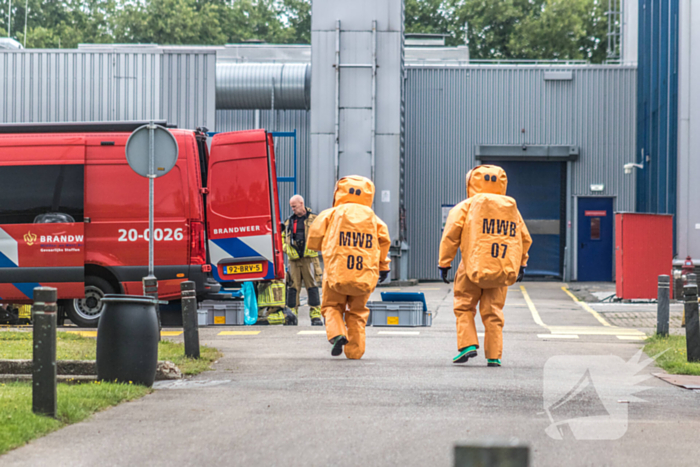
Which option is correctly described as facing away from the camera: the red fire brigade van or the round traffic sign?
the round traffic sign

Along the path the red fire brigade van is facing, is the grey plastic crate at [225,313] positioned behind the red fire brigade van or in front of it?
behind

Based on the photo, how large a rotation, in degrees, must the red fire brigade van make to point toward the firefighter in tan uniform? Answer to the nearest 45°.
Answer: approximately 180°

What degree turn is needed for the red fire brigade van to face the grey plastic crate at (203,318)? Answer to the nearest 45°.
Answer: approximately 180°

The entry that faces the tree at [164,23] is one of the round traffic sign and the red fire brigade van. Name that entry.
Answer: the round traffic sign

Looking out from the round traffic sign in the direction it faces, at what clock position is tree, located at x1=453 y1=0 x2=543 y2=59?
The tree is roughly at 1 o'clock from the round traffic sign.

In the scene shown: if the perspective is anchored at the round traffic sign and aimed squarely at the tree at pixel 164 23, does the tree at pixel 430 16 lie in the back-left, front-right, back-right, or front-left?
front-right

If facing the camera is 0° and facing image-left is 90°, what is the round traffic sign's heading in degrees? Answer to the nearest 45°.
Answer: approximately 180°

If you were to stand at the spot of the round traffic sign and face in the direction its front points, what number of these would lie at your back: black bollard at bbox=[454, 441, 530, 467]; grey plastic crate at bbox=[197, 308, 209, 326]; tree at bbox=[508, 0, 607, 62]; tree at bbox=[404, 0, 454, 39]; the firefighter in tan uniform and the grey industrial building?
1

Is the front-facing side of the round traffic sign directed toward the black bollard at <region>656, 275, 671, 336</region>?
no

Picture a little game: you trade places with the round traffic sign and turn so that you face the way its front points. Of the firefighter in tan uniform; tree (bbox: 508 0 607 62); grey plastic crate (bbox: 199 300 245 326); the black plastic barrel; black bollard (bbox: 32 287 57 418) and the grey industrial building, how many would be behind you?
2

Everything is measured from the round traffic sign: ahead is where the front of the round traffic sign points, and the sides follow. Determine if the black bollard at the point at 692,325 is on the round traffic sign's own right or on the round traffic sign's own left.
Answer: on the round traffic sign's own right

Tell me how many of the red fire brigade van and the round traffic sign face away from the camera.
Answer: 1

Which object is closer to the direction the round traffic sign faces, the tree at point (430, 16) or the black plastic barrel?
the tree

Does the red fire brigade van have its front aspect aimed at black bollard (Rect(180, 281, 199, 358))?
no

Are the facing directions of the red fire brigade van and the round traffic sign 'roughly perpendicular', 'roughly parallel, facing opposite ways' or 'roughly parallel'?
roughly perpendicular

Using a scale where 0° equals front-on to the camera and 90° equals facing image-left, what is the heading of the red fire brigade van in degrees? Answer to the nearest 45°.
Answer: approximately 90°

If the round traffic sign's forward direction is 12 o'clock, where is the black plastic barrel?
The black plastic barrel is roughly at 6 o'clock from the round traffic sign.
